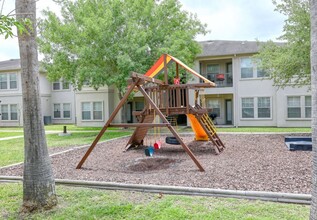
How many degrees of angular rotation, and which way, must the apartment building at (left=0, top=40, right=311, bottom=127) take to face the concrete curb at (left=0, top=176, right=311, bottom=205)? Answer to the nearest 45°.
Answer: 0° — it already faces it

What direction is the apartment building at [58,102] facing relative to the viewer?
toward the camera

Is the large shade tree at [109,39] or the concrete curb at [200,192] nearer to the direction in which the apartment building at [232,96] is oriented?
the concrete curb

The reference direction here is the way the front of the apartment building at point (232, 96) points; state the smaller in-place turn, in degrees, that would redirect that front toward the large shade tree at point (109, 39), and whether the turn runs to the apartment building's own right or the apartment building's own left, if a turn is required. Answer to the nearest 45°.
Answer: approximately 45° to the apartment building's own right

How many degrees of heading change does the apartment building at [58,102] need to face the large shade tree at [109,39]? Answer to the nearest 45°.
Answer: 0° — it already faces it

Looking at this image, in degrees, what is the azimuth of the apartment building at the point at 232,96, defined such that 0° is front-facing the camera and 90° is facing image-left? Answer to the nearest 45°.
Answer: approximately 0°

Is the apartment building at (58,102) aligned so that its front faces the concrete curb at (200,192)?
yes
